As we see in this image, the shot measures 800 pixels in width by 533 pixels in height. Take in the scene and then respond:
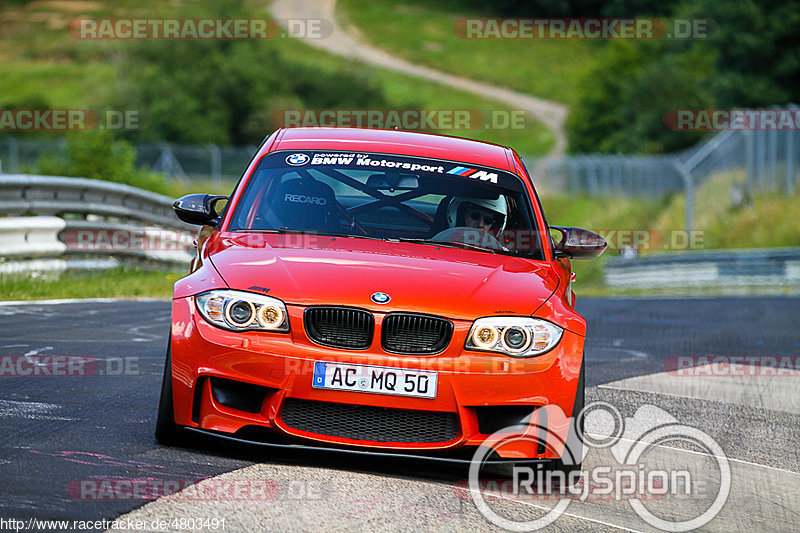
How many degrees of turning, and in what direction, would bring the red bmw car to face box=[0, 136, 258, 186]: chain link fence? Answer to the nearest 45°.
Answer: approximately 180°

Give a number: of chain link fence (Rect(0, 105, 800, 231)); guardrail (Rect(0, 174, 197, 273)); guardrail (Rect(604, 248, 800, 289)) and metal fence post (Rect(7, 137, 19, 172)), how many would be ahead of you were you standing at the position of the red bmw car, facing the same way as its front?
0

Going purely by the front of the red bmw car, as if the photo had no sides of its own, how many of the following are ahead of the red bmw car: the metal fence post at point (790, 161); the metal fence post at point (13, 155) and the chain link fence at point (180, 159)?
0

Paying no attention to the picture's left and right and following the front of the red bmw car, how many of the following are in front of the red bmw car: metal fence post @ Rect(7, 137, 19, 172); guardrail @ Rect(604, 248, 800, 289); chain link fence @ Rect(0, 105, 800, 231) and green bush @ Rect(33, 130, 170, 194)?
0

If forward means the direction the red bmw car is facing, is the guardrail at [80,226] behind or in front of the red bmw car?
behind

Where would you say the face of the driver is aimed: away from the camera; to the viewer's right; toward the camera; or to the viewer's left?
toward the camera

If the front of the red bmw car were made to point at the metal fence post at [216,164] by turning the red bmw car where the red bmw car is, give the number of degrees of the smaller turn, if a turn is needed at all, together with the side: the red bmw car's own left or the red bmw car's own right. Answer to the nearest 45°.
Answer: approximately 180°

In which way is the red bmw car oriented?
toward the camera

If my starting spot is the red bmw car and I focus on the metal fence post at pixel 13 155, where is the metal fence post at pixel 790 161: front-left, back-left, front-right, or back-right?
front-right

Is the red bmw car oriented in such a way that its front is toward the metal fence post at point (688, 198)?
no

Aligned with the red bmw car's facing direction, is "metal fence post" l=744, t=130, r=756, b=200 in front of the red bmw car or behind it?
behind

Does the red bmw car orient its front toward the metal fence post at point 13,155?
no
